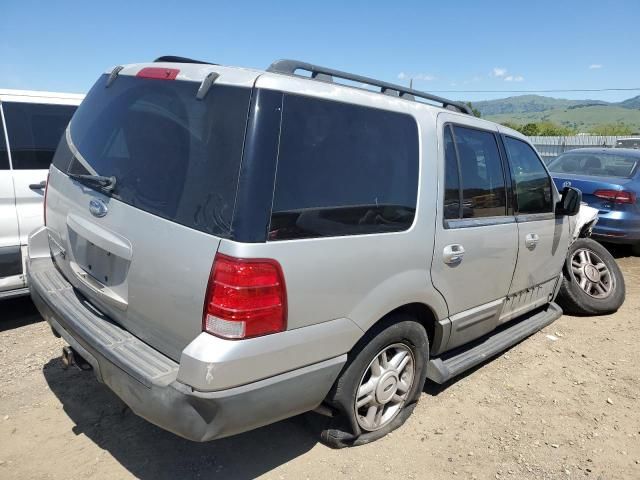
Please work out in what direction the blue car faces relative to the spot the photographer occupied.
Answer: facing away from the viewer and to the right of the viewer

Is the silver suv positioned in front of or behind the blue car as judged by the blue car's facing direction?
behind

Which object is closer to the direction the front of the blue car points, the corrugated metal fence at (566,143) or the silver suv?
the corrugated metal fence

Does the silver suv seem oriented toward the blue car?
yes

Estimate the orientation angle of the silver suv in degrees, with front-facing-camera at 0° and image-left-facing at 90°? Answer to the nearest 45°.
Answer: approximately 225°

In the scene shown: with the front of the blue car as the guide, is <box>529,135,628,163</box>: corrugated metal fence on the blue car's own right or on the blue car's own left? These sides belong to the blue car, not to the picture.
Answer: on the blue car's own left

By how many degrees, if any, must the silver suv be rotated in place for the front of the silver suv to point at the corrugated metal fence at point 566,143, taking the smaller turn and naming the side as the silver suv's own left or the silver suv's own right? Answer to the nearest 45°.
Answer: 0° — it already faces it
